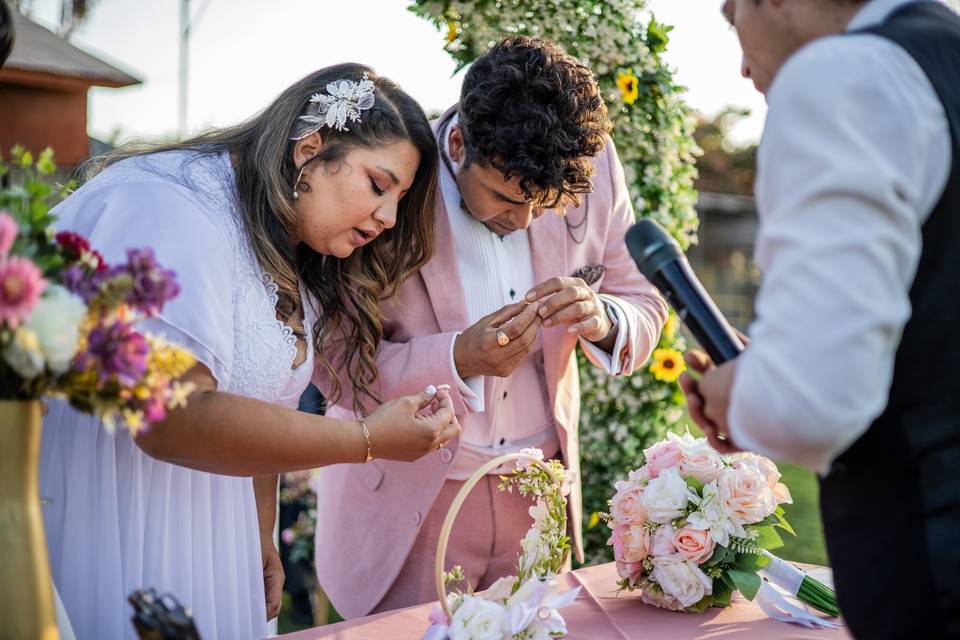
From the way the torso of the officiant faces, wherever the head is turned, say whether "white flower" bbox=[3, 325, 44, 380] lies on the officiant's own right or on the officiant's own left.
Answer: on the officiant's own left

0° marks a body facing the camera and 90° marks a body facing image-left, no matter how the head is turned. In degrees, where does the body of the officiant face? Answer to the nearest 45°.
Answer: approximately 135°

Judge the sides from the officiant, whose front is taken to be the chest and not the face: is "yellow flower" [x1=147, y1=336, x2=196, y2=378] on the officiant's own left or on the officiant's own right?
on the officiant's own left

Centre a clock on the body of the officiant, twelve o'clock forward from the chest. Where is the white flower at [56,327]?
The white flower is roughly at 10 o'clock from the officiant.
